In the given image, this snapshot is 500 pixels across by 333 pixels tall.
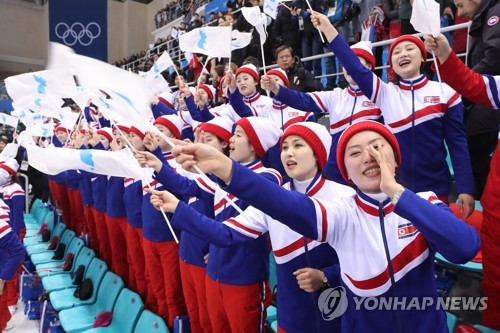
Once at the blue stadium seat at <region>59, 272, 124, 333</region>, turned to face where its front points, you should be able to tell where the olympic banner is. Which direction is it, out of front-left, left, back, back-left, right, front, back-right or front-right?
back-right

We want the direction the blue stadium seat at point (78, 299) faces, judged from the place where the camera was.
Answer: facing the viewer and to the left of the viewer

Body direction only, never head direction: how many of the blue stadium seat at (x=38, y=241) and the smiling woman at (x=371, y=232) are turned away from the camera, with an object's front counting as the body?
0

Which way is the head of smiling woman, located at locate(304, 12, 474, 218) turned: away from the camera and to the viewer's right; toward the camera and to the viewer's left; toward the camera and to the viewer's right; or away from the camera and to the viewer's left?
toward the camera and to the viewer's left

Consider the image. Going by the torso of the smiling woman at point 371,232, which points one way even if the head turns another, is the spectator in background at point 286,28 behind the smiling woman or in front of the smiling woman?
behind

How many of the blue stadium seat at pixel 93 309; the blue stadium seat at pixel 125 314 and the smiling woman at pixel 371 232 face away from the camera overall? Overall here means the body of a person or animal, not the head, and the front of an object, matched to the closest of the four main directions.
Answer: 0

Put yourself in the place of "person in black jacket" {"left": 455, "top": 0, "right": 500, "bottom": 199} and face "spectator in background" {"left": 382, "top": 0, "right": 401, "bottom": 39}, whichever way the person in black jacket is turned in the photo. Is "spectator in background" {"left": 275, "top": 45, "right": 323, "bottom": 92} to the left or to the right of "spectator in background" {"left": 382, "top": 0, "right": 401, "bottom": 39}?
left

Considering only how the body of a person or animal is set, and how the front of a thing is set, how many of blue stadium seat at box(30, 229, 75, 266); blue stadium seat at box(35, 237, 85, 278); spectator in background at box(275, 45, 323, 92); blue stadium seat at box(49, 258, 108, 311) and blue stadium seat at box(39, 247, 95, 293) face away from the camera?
0
